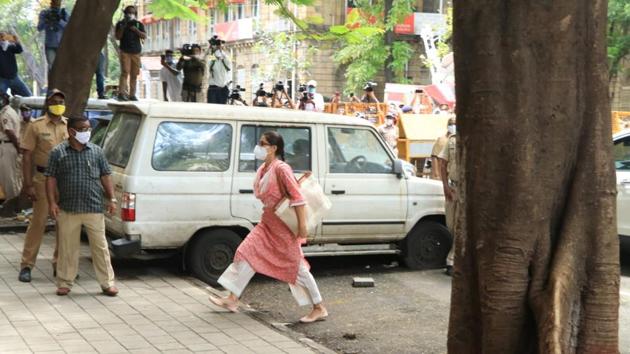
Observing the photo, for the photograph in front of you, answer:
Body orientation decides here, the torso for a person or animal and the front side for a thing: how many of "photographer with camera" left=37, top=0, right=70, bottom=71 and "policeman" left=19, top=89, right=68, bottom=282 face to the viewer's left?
0

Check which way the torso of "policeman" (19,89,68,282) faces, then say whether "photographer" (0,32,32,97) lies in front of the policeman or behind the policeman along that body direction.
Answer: behind

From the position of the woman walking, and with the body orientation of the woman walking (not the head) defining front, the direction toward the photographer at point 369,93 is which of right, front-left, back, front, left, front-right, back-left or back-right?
right

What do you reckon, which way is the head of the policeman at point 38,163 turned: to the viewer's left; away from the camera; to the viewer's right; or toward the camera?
toward the camera

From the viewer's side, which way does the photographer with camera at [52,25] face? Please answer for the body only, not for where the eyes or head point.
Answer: toward the camera

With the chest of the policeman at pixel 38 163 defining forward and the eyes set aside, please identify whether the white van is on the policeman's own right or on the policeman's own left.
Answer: on the policeman's own left

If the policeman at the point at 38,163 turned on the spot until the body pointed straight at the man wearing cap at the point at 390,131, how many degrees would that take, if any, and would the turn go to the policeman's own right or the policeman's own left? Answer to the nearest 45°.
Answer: approximately 135° to the policeman's own left

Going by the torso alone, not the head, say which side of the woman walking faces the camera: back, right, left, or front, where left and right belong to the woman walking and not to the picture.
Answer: left

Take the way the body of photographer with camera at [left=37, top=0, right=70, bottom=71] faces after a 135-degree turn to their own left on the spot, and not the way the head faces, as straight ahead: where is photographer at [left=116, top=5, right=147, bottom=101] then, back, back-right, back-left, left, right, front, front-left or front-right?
front-right

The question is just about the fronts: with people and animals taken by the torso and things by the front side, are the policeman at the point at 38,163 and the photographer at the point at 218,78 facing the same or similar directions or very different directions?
same or similar directions

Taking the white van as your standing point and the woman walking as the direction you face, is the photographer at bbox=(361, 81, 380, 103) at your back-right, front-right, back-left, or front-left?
back-left

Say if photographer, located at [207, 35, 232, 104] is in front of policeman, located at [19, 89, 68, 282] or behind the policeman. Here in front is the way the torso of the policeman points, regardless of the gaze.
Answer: behind

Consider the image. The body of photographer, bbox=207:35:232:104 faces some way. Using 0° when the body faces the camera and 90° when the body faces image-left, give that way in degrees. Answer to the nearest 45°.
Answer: approximately 0°
